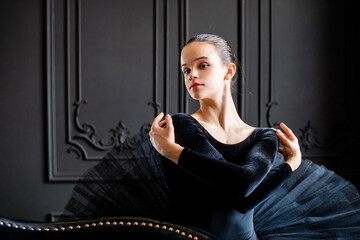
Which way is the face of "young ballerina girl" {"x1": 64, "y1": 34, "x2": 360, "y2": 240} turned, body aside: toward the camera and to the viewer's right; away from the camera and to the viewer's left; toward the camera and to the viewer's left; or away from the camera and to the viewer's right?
toward the camera and to the viewer's left

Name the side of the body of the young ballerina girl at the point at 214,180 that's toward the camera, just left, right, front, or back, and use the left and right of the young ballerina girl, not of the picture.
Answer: front
